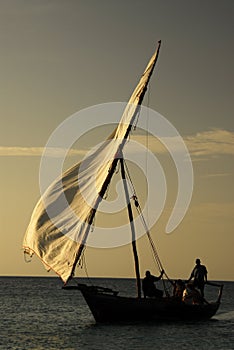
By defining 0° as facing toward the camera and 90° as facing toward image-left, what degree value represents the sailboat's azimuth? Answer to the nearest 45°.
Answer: approximately 90°
